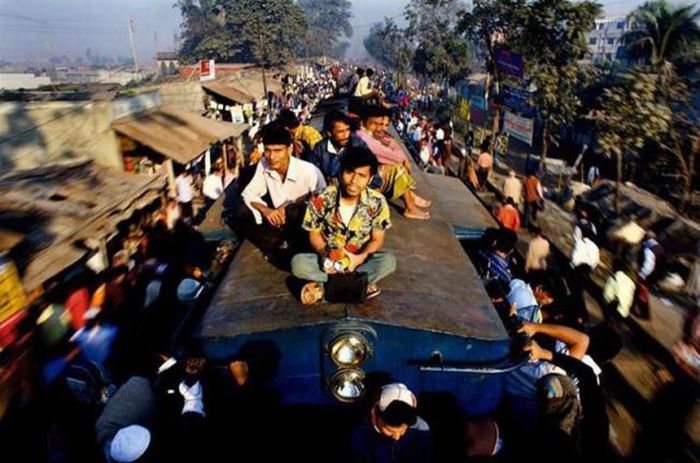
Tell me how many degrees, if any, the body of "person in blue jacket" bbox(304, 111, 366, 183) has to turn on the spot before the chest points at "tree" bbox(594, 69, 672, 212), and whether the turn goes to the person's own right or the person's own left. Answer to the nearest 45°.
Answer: approximately 90° to the person's own left

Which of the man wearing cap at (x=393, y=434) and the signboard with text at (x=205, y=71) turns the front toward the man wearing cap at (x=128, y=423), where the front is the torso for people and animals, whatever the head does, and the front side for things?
the signboard with text

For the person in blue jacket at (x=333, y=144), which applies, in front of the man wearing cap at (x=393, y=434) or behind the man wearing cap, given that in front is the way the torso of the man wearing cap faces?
behind

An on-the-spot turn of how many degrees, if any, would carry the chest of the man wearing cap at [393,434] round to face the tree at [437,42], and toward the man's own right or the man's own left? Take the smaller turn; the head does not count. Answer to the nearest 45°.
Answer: approximately 180°

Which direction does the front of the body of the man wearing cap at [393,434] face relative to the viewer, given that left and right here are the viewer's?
facing the viewer

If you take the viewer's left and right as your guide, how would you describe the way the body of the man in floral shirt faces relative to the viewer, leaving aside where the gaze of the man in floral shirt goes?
facing the viewer

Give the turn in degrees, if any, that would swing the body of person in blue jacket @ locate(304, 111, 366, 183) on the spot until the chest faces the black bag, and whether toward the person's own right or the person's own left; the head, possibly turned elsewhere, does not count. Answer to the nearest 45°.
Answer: approximately 45° to the person's own right

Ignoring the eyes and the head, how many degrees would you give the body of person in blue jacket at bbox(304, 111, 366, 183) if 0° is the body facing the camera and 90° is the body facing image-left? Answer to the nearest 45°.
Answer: approximately 315°

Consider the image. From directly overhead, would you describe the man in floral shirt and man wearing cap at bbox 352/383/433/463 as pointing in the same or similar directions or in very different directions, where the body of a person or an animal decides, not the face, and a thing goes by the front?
same or similar directions

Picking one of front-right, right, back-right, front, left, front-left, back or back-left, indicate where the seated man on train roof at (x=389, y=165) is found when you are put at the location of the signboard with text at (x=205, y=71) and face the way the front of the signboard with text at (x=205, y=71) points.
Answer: front

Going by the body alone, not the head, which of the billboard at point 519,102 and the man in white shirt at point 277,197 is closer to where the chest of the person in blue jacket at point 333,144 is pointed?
the man in white shirt

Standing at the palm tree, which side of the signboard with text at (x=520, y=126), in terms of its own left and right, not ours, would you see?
back

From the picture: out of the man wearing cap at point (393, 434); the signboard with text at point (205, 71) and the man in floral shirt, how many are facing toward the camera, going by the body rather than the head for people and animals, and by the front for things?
3

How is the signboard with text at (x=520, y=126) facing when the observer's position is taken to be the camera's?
facing the viewer and to the left of the viewer

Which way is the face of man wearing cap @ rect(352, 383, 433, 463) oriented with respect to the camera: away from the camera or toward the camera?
toward the camera

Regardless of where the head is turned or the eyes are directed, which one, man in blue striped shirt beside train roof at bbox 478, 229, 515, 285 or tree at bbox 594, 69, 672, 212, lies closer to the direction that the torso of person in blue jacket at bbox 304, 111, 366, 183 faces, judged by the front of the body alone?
the man in blue striped shirt beside train roof

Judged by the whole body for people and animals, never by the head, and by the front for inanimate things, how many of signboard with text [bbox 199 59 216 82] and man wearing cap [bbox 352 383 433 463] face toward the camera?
2
